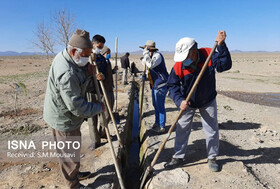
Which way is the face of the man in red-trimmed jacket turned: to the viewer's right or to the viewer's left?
to the viewer's left

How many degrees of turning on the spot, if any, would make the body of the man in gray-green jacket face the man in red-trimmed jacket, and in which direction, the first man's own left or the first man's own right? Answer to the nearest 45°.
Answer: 0° — they already face them

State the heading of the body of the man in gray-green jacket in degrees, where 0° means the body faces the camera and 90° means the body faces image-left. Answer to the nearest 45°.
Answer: approximately 270°
